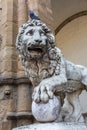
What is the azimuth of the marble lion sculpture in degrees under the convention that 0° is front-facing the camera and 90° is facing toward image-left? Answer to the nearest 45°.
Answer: approximately 45°

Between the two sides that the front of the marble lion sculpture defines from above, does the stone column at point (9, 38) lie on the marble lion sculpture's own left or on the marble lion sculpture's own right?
on the marble lion sculpture's own right

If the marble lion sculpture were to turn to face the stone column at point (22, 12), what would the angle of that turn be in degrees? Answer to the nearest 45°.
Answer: approximately 135° to its right

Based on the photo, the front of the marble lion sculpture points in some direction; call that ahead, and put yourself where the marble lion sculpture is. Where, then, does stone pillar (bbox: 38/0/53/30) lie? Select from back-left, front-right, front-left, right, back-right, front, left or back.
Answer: back-right
